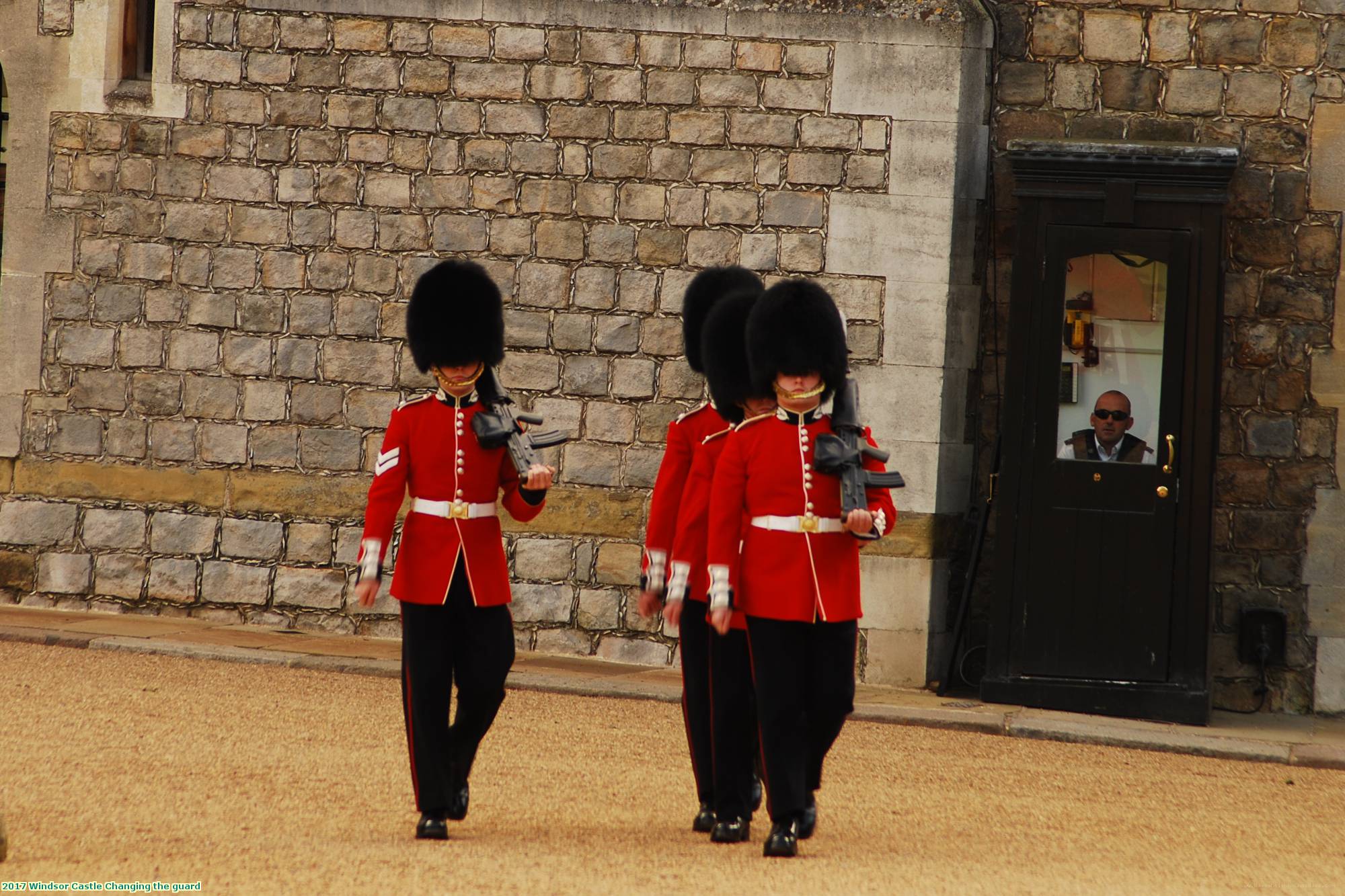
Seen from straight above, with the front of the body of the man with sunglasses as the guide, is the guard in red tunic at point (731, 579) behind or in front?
in front

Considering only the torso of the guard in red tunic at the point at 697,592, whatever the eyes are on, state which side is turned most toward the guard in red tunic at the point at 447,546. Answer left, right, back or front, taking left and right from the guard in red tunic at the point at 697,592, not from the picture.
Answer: right

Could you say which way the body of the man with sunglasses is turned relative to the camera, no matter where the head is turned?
toward the camera

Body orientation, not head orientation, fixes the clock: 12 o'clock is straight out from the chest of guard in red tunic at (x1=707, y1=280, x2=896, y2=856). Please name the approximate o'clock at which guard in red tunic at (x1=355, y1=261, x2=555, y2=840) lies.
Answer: guard in red tunic at (x1=355, y1=261, x2=555, y2=840) is roughly at 3 o'clock from guard in red tunic at (x1=707, y1=280, x2=896, y2=856).

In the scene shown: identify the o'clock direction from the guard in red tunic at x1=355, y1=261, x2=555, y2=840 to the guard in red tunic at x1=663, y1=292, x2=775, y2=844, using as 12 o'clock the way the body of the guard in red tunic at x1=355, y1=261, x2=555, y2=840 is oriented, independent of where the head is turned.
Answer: the guard in red tunic at x1=663, y1=292, x2=775, y2=844 is roughly at 9 o'clock from the guard in red tunic at x1=355, y1=261, x2=555, y2=840.

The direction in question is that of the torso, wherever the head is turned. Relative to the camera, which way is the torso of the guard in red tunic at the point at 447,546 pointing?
toward the camera
